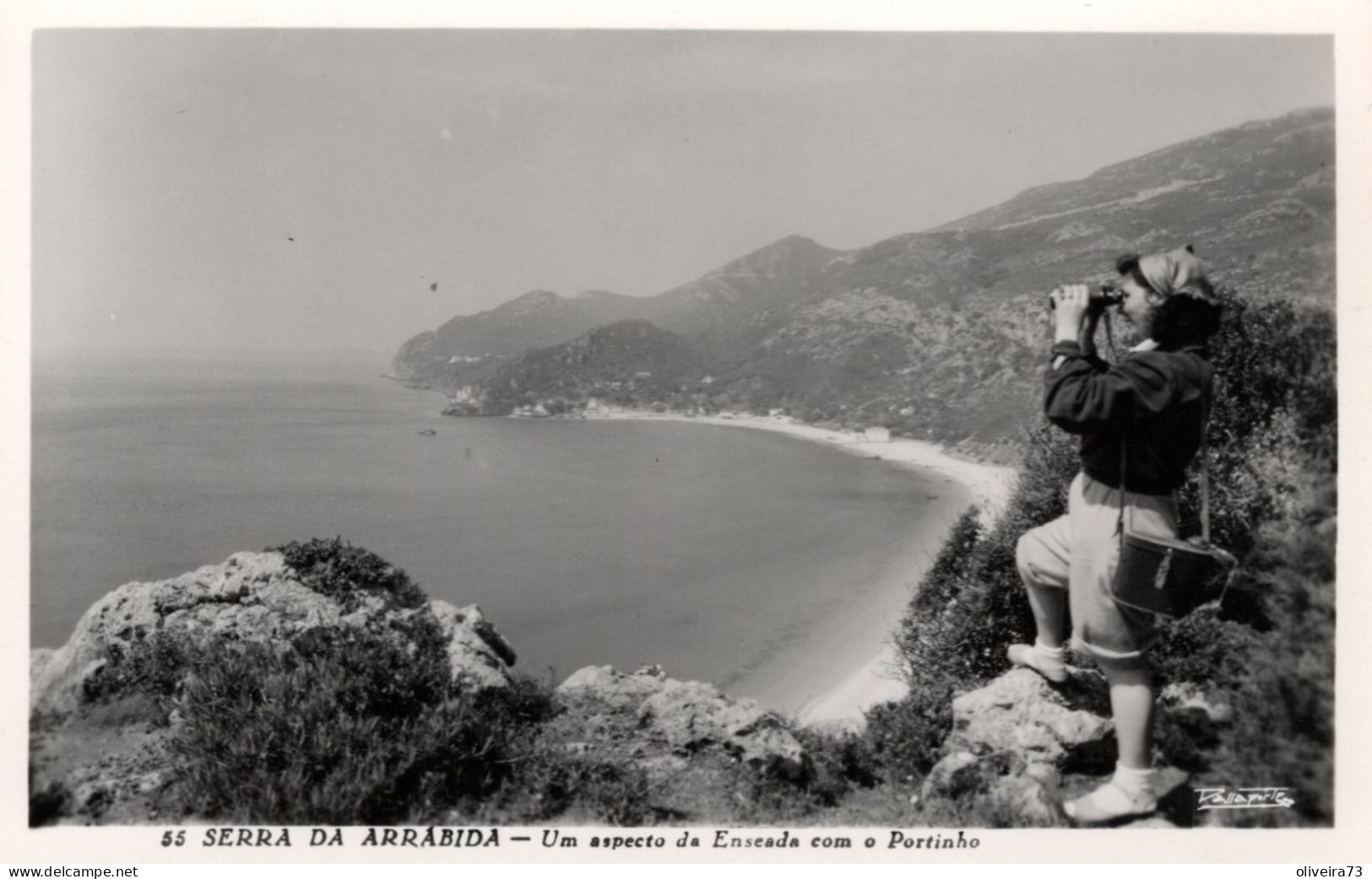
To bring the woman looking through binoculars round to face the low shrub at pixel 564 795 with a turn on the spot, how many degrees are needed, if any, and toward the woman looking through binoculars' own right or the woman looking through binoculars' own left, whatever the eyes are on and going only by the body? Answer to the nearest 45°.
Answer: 0° — they already face it

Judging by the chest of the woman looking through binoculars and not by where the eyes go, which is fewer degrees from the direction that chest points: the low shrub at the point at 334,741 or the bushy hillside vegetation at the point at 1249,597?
the low shrub

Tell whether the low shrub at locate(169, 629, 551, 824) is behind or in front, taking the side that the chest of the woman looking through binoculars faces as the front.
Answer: in front

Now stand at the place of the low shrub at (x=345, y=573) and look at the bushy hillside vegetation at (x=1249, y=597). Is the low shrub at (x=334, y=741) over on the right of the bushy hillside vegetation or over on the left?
right

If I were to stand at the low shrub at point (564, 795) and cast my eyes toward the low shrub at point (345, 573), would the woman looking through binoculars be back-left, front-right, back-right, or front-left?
back-right

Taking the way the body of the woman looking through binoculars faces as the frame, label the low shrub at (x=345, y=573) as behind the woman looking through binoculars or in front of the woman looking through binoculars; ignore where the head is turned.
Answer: in front

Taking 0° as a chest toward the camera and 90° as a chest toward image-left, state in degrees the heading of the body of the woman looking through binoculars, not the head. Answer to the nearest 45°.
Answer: approximately 90°
